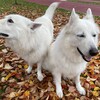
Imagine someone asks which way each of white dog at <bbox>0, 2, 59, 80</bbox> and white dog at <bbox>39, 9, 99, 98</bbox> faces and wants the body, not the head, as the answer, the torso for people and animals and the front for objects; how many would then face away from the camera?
0

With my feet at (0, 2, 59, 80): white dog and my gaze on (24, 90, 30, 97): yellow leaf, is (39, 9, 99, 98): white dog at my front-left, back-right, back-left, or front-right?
front-left

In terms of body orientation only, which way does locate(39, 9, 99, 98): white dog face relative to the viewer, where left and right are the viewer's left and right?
facing the viewer and to the right of the viewer

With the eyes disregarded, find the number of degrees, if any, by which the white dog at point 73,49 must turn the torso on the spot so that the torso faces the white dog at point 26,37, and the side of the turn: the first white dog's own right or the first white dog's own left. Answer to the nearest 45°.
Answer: approximately 135° to the first white dog's own right

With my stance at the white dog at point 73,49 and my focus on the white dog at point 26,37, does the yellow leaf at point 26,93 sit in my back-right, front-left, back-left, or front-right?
front-left

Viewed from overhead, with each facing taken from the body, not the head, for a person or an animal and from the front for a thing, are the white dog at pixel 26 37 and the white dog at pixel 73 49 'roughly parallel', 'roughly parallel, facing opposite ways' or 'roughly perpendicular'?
roughly perpendicular

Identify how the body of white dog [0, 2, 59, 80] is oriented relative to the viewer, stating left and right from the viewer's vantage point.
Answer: facing the viewer and to the left of the viewer
